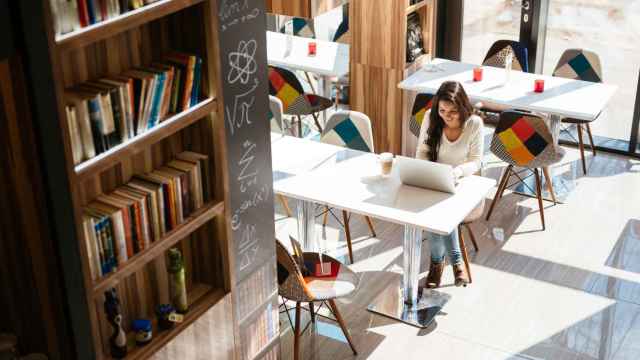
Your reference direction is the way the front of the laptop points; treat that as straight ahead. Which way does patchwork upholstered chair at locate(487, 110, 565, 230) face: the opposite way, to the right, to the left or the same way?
the same way

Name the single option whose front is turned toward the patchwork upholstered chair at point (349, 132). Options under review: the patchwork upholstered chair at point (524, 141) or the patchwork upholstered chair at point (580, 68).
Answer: the patchwork upholstered chair at point (580, 68)

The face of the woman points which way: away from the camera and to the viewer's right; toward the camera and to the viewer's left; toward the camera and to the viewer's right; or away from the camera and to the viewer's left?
toward the camera and to the viewer's left

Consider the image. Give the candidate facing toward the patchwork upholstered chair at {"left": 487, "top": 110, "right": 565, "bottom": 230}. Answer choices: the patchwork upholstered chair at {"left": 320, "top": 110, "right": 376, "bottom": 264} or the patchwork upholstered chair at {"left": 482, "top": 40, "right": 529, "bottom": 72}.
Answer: the patchwork upholstered chair at {"left": 482, "top": 40, "right": 529, "bottom": 72}

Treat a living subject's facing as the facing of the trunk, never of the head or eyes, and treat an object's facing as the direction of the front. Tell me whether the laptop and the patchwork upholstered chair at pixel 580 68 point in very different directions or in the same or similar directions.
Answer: very different directions

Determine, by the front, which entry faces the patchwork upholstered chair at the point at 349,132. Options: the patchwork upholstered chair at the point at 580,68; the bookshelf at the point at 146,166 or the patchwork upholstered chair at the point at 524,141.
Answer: the patchwork upholstered chair at the point at 580,68

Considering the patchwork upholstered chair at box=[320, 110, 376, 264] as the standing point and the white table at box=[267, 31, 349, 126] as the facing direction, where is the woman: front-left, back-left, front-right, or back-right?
back-right

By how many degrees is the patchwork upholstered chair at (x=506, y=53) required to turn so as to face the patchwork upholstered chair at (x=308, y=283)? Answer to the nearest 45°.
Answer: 0° — it already faces it

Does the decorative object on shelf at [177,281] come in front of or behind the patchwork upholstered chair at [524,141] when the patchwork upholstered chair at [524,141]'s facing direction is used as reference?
behind

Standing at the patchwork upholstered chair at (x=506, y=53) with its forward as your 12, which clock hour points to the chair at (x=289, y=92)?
The chair is roughly at 2 o'clock from the patchwork upholstered chair.

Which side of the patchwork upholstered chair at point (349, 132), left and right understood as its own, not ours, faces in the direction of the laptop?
left

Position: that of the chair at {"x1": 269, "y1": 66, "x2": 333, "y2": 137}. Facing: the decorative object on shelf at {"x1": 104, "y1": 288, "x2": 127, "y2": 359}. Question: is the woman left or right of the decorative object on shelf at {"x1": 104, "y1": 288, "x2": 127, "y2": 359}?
left

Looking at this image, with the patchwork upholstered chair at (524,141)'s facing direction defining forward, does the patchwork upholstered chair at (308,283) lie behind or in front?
behind

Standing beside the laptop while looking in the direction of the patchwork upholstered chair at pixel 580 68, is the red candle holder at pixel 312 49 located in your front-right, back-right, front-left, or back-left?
front-left

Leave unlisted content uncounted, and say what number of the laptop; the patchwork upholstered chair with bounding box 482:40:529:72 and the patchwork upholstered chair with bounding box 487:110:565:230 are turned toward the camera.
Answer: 1

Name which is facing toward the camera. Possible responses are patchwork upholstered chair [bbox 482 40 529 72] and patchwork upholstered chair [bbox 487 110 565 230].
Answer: patchwork upholstered chair [bbox 482 40 529 72]

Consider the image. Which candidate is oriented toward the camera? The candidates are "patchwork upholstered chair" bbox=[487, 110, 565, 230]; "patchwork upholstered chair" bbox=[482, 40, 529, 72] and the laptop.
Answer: "patchwork upholstered chair" bbox=[482, 40, 529, 72]

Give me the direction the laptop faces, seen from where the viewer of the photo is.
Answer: facing away from the viewer and to the right of the viewer

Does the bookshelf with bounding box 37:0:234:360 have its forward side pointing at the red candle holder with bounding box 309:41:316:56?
no

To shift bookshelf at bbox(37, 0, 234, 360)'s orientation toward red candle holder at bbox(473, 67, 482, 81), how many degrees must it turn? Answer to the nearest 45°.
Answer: approximately 90° to its left

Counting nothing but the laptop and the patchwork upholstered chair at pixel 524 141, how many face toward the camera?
0
